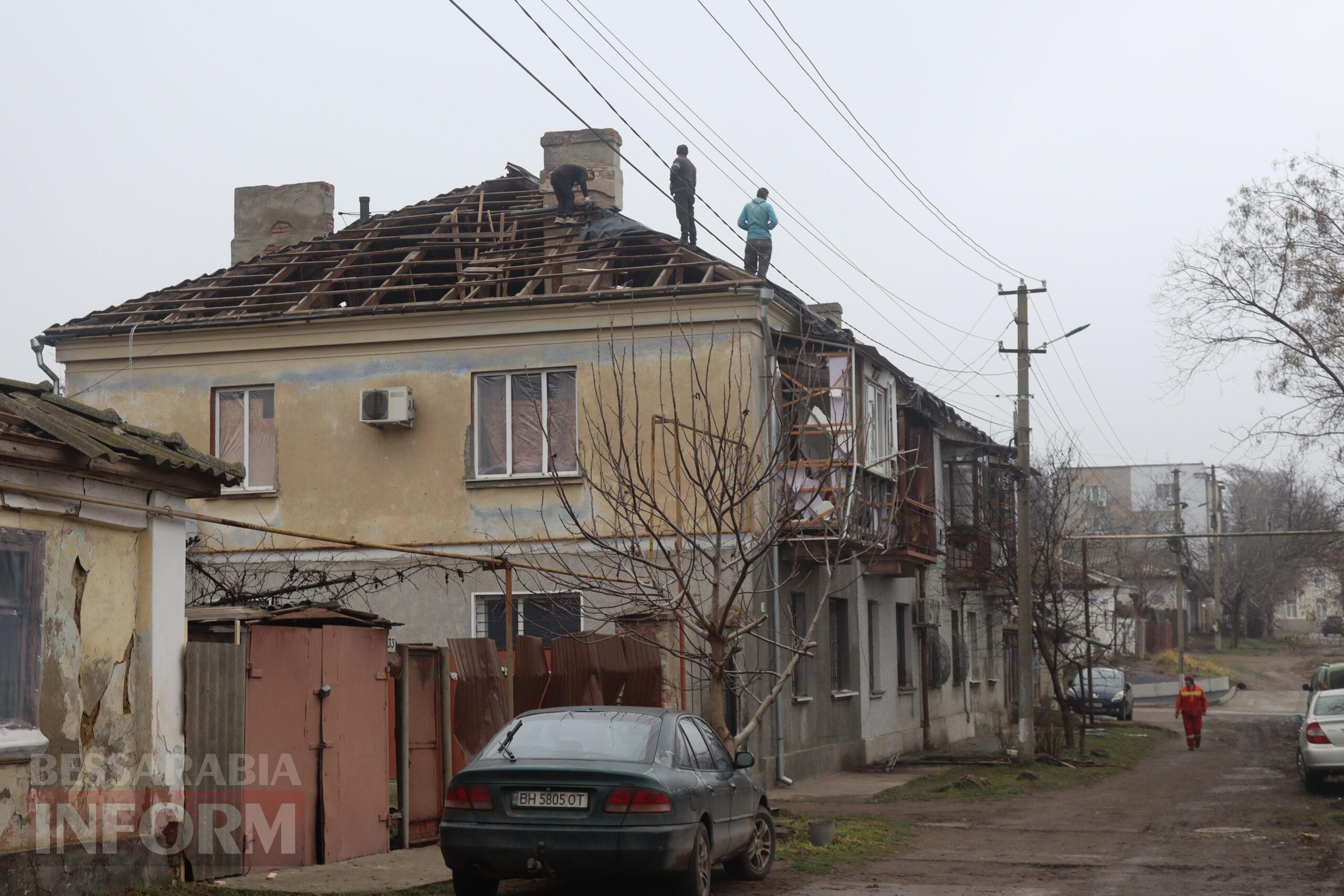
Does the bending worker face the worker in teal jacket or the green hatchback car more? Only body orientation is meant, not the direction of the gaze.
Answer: the worker in teal jacket

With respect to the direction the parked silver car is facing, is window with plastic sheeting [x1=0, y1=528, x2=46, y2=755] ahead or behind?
behind

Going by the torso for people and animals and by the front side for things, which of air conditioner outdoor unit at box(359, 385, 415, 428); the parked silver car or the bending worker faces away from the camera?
the parked silver car

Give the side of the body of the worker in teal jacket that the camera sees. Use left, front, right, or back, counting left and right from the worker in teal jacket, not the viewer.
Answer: back

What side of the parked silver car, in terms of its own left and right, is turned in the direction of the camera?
back

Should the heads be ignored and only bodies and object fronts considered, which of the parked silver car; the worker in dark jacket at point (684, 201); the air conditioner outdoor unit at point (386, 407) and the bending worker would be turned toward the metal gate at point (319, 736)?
the air conditioner outdoor unit

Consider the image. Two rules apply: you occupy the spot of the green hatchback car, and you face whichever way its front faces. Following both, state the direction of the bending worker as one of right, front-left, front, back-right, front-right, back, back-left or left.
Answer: front-left
